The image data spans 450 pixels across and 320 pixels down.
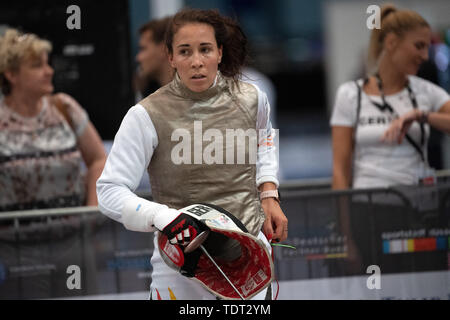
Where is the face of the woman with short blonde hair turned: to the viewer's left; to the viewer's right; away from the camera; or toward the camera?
to the viewer's right

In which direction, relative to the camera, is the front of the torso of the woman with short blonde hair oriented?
toward the camera

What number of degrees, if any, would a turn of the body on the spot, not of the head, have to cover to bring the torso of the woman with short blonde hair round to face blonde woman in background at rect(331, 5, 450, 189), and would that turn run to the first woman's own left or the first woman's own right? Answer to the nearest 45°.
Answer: approximately 90° to the first woman's own left
